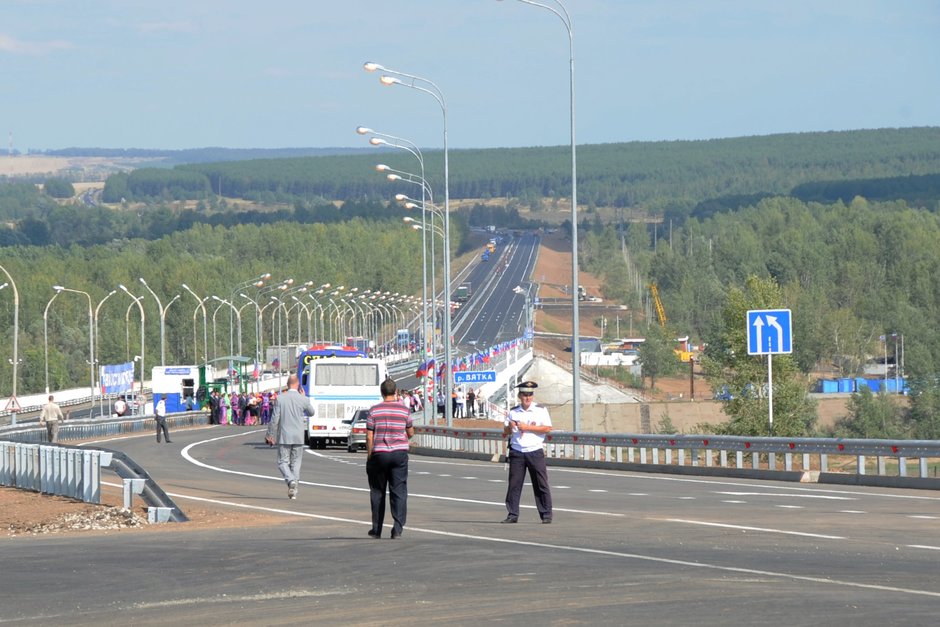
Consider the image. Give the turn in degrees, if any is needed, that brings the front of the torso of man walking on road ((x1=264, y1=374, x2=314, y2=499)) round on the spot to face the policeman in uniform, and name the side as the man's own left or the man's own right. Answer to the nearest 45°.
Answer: approximately 135° to the man's own right

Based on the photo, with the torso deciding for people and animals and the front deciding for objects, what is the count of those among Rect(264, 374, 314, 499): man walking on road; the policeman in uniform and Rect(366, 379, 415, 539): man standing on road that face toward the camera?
1

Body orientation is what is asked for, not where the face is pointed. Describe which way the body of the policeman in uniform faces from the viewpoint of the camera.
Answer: toward the camera

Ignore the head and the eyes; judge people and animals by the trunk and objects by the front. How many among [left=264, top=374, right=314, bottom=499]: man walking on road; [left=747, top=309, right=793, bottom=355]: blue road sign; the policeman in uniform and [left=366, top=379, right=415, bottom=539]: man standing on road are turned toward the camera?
2

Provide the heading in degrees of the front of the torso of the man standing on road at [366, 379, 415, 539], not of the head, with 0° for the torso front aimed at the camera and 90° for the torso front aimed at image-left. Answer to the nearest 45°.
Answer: approximately 180°

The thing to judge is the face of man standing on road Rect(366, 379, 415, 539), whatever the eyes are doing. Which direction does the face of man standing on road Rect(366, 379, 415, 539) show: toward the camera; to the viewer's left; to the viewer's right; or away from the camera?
away from the camera

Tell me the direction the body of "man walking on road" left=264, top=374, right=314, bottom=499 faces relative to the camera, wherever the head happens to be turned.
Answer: away from the camera

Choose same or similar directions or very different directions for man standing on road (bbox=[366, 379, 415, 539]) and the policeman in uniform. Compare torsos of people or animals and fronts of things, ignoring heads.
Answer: very different directions

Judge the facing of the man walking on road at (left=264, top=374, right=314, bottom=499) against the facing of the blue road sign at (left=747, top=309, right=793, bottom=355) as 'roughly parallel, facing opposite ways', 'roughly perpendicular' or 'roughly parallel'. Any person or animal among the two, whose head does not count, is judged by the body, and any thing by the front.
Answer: roughly parallel, facing opposite ways

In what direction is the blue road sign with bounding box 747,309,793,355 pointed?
toward the camera

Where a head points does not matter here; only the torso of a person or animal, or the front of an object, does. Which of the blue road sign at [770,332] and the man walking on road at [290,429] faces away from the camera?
the man walking on road

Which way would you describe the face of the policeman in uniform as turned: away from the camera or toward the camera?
toward the camera
